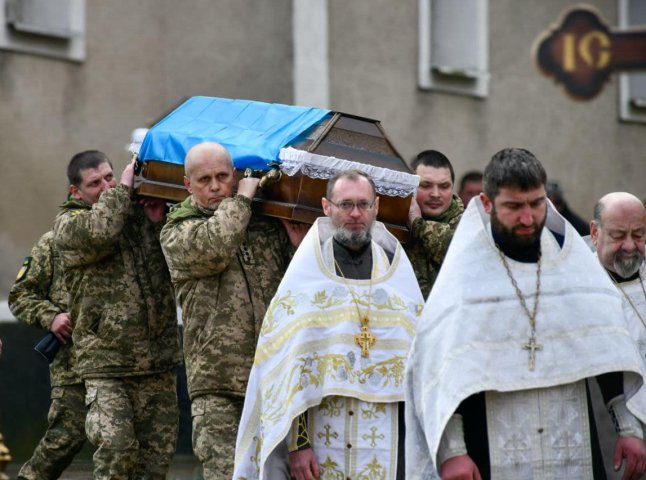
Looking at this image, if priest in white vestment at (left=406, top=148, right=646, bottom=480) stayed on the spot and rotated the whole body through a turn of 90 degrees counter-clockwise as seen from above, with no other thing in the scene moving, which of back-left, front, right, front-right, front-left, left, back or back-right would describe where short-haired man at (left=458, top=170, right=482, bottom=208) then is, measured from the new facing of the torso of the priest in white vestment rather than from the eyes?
left

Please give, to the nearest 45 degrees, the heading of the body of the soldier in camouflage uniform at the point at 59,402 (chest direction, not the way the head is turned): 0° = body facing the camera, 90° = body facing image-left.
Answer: approximately 315°

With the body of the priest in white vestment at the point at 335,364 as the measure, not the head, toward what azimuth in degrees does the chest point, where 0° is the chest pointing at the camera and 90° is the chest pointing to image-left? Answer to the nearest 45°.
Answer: approximately 0°

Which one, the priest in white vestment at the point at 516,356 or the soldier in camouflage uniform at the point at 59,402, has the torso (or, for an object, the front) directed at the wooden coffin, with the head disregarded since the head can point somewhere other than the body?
the soldier in camouflage uniform

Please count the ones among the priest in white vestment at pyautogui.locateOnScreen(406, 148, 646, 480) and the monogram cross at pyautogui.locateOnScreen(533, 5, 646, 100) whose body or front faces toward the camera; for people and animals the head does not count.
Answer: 2

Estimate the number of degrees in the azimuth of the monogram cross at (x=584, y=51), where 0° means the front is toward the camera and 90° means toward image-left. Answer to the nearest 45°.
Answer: approximately 0°
